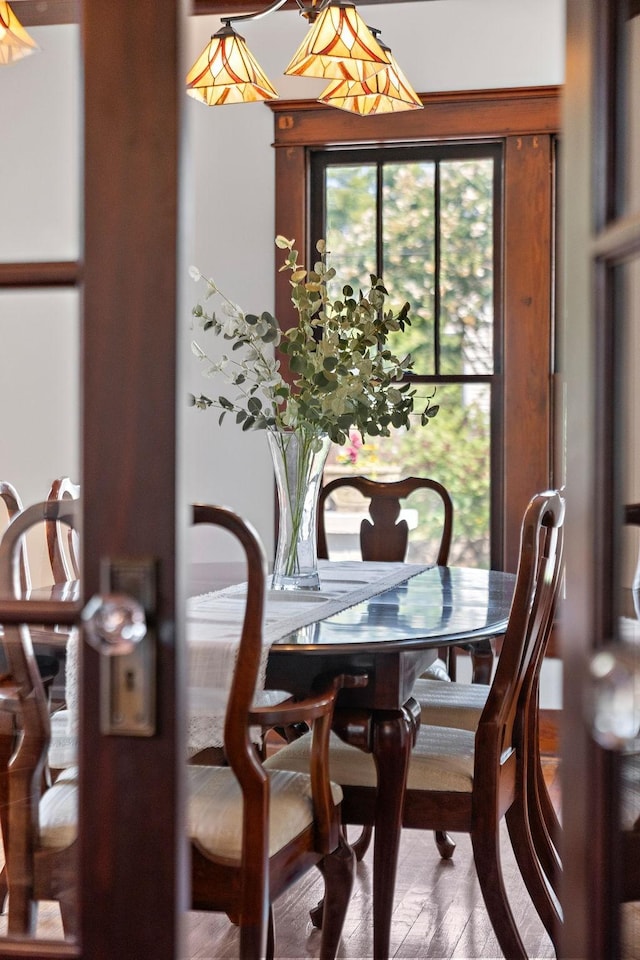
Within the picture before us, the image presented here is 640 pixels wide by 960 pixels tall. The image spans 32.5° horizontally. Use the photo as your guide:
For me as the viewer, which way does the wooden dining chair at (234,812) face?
facing away from the viewer and to the right of the viewer

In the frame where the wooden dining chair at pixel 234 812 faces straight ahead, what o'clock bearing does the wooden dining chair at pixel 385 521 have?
the wooden dining chair at pixel 385 521 is roughly at 11 o'clock from the wooden dining chair at pixel 234 812.

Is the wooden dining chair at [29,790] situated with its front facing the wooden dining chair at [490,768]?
yes

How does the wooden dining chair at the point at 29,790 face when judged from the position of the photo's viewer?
facing away from the viewer and to the right of the viewer

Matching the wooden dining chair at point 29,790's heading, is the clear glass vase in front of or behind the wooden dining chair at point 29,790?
in front

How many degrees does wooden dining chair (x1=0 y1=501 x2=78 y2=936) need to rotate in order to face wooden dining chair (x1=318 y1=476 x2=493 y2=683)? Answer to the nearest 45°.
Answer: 0° — it already faces it
